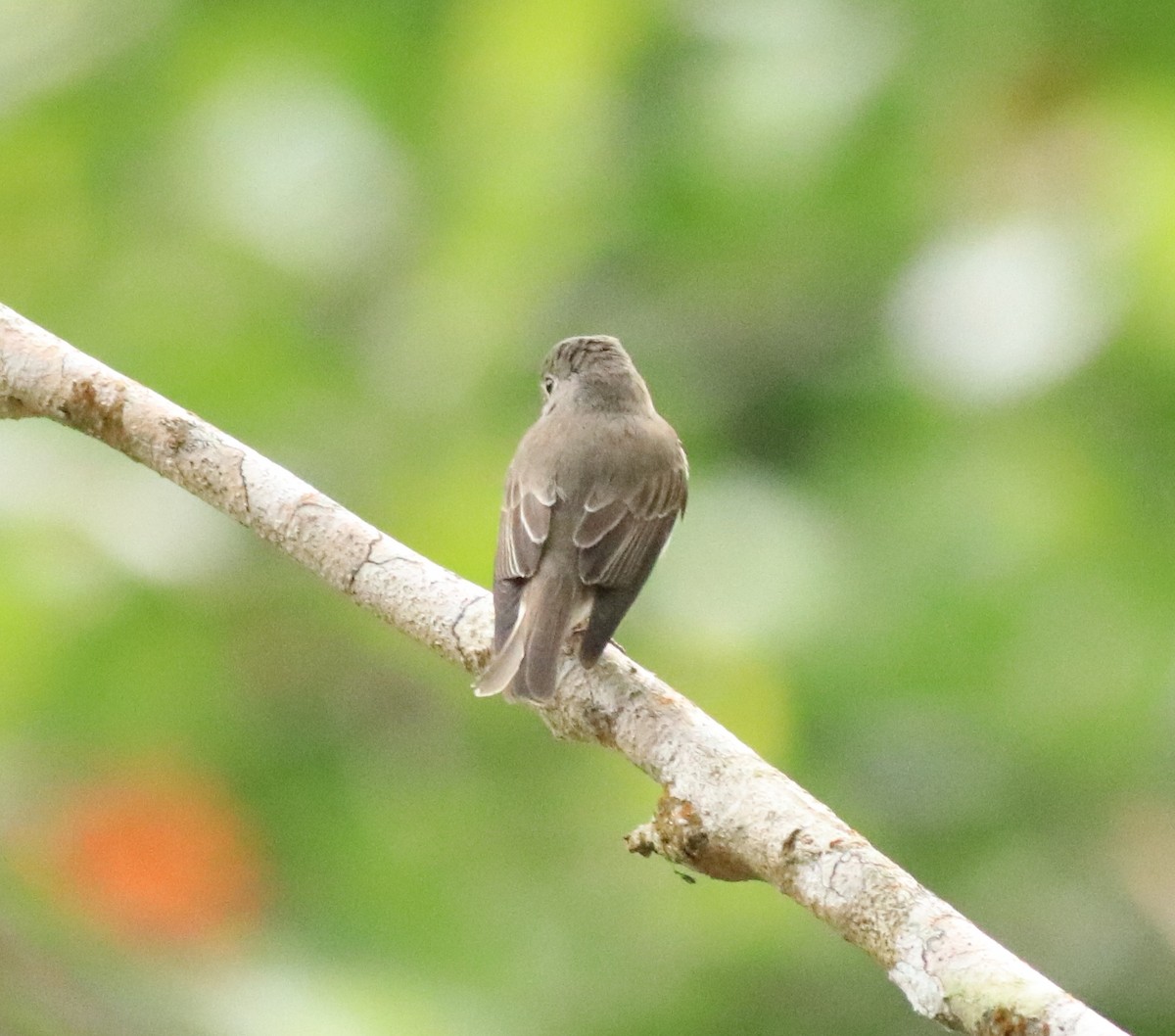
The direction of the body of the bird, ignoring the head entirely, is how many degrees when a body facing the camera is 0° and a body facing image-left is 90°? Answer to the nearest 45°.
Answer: approximately 180°
